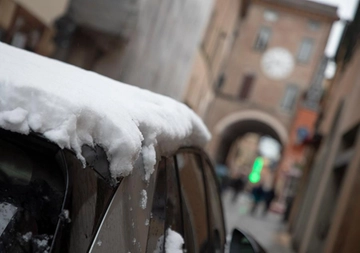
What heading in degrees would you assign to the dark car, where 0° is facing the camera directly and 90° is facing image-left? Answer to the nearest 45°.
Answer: approximately 225°

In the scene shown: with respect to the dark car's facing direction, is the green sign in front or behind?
in front

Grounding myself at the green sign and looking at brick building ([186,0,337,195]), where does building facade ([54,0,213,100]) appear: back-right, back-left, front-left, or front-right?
back-left

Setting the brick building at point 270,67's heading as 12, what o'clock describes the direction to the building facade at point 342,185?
The building facade is roughly at 12 o'clock from the brick building.

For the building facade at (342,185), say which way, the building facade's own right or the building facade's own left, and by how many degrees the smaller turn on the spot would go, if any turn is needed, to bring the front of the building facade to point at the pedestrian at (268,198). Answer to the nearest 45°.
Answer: approximately 90° to the building facade's own right

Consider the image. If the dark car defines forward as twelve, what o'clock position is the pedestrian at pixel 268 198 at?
The pedestrian is roughly at 11 o'clock from the dark car.

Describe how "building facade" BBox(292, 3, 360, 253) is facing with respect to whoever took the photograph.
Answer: facing to the left of the viewer

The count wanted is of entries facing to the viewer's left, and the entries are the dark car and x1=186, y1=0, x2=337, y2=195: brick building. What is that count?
0

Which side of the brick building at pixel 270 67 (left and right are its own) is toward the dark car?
front

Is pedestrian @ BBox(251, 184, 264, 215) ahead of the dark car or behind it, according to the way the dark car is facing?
ahead

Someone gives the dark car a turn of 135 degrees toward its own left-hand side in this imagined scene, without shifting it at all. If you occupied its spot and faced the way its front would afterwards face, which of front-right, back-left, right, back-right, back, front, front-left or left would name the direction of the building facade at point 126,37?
right

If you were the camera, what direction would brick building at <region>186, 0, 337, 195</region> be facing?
facing the viewer

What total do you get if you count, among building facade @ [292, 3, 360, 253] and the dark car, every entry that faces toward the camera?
0
